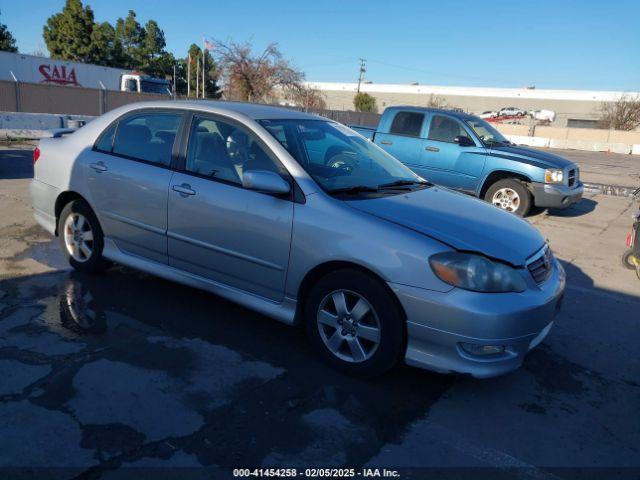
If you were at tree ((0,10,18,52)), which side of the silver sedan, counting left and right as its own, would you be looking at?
back

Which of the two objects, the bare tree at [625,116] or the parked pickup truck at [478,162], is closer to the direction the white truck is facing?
the bare tree

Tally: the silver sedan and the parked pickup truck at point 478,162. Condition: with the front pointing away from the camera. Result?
0

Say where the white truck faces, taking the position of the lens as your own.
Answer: facing away from the viewer and to the right of the viewer

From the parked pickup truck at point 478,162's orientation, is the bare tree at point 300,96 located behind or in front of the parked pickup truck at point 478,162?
behind

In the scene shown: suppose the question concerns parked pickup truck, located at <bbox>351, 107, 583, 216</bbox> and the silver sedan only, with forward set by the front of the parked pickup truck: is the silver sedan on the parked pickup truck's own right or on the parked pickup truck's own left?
on the parked pickup truck's own right

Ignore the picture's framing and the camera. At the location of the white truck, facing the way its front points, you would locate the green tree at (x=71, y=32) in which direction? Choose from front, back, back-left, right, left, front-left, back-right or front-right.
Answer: front-left

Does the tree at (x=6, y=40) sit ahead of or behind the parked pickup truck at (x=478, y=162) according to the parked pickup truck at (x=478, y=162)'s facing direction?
behind

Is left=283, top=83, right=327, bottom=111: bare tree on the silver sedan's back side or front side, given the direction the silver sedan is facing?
on the back side

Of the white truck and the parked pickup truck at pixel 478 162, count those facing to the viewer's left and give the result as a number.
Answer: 0

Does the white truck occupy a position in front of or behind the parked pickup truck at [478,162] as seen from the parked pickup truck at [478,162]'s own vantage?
behind

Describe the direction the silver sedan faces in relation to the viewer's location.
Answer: facing the viewer and to the right of the viewer

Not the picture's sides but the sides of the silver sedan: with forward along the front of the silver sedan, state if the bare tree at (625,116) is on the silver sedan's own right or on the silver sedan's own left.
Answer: on the silver sedan's own left
